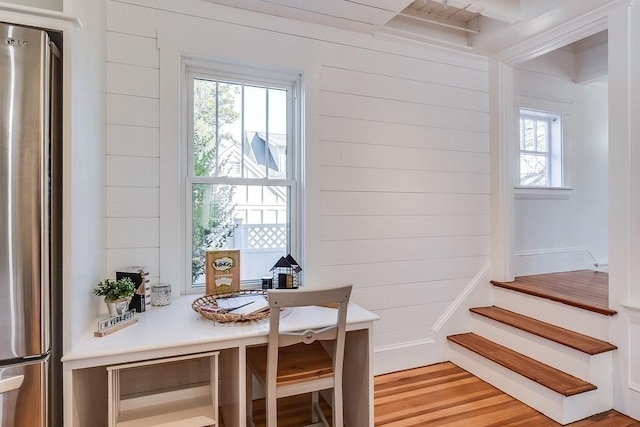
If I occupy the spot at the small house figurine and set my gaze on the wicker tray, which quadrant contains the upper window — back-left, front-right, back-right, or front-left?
back-left

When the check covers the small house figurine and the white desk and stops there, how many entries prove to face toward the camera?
2

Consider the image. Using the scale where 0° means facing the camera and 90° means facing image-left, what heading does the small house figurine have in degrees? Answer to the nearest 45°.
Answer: approximately 0°

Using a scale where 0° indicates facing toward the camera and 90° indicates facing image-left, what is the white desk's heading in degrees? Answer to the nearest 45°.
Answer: approximately 0°
